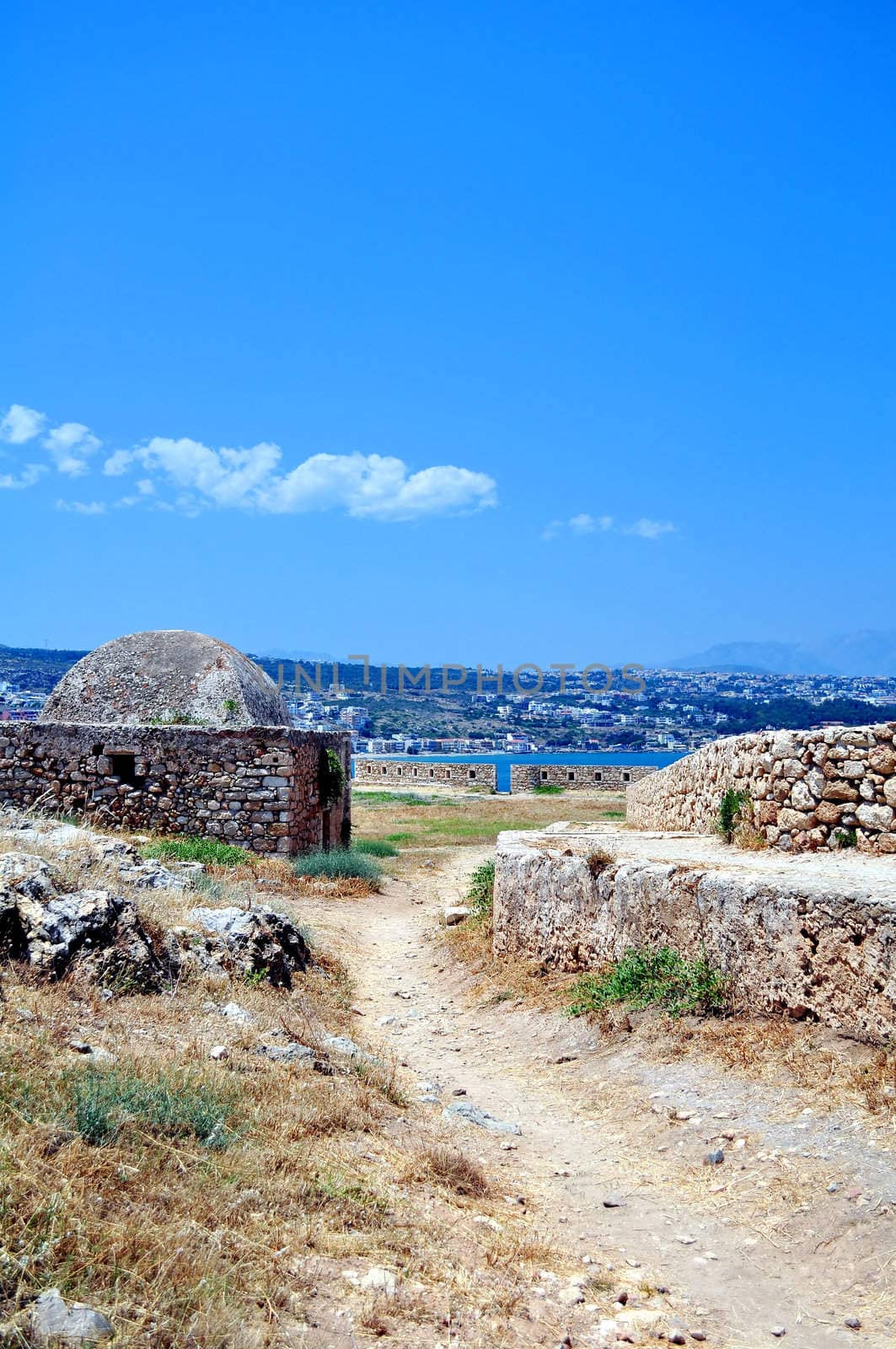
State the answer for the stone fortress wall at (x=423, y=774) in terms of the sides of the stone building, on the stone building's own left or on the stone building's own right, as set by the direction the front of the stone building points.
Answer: on the stone building's own left

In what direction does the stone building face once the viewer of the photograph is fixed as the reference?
facing to the right of the viewer

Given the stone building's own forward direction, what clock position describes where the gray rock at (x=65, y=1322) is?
The gray rock is roughly at 3 o'clock from the stone building.

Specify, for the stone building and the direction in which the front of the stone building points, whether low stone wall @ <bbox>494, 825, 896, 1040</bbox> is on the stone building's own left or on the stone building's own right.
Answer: on the stone building's own right
